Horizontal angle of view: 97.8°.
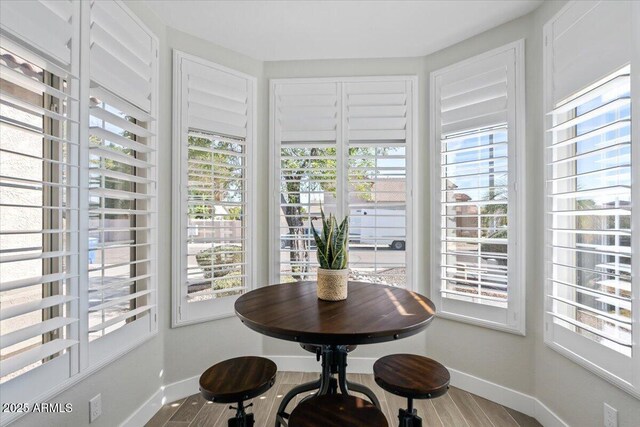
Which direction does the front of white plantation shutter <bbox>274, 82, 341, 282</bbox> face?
toward the camera

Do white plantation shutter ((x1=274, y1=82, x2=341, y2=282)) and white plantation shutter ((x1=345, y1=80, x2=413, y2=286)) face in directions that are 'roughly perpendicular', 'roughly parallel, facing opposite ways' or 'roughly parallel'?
roughly parallel

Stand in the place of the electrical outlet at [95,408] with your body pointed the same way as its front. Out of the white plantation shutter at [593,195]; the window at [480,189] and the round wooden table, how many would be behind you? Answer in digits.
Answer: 0

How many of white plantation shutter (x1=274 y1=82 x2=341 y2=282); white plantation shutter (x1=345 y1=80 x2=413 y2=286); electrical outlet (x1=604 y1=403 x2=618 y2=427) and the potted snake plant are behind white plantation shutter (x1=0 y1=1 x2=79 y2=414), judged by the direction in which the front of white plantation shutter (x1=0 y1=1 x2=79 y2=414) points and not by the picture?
0

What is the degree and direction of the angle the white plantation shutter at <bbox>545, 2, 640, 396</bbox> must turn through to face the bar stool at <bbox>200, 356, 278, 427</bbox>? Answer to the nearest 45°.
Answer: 0° — it already faces it

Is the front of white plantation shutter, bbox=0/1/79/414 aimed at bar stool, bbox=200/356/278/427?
yes

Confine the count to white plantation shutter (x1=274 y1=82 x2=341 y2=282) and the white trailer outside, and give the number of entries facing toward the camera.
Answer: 1

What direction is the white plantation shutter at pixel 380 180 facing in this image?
toward the camera

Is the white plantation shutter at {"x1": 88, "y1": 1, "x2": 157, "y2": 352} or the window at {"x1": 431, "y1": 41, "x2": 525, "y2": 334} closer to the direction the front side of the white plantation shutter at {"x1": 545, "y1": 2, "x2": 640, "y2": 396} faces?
the white plantation shutter

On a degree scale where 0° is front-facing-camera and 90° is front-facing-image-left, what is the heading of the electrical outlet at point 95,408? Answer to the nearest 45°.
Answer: approximately 315°

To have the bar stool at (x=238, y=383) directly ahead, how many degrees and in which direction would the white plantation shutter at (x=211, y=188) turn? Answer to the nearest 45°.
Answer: approximately 45° to its right

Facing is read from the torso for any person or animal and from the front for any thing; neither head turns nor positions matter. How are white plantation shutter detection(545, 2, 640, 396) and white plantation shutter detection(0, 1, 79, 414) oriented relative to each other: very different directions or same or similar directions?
very different directions

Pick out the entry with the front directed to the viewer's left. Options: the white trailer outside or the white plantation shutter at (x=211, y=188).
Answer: the white trailer outside

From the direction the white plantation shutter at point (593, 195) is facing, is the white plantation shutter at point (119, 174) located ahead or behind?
ahead

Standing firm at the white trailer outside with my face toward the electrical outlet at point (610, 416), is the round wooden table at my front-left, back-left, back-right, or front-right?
front-right

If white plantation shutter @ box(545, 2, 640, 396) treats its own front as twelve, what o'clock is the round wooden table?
The round wooden table is roughly at 12 o'clock from the white plantation shutter.

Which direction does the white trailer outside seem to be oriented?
to the viewer's left

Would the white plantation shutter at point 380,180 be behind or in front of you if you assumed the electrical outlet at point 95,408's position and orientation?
in front
